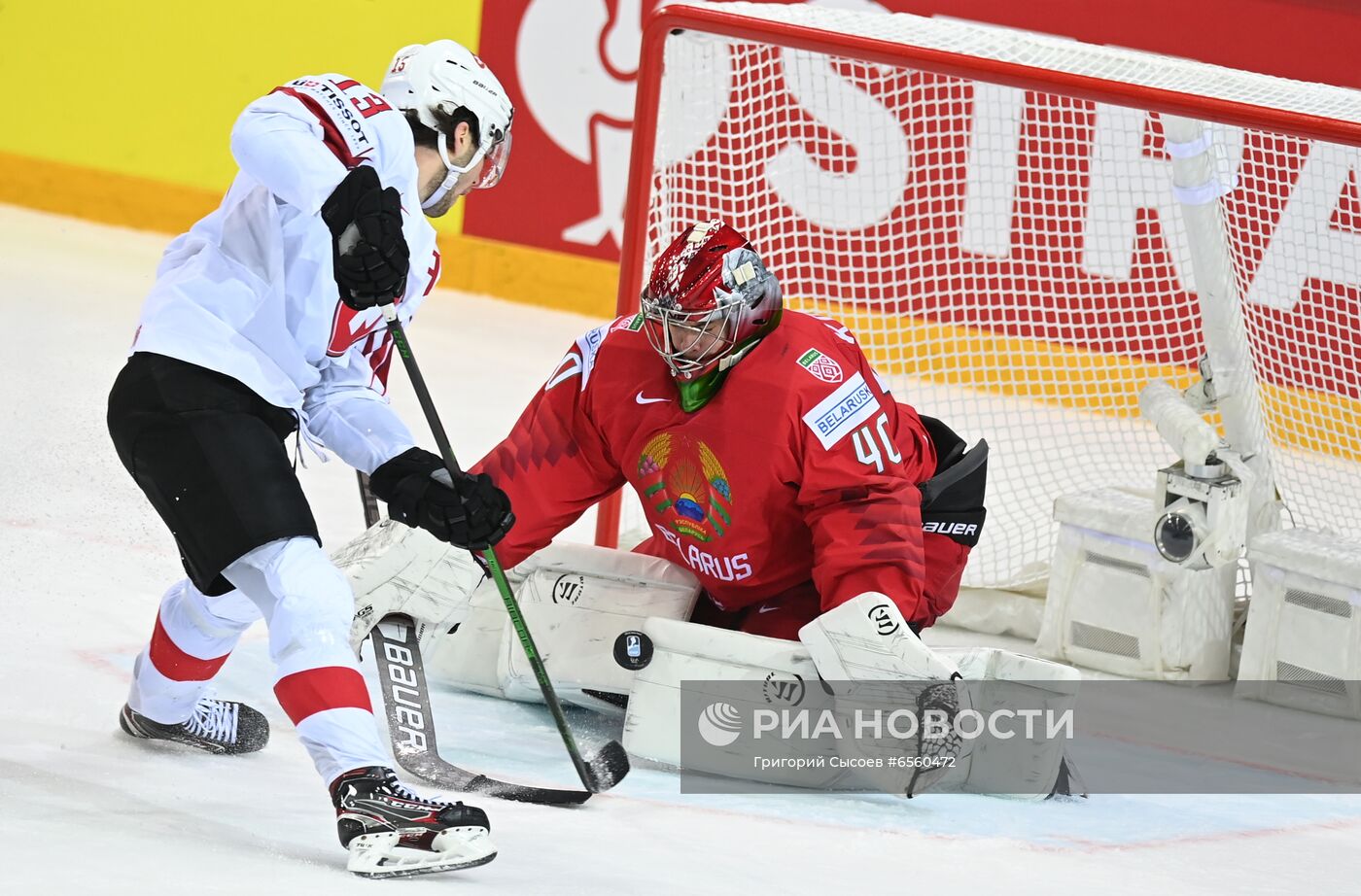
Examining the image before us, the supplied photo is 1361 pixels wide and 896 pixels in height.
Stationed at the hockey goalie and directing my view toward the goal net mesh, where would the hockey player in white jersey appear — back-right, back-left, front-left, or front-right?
back-left

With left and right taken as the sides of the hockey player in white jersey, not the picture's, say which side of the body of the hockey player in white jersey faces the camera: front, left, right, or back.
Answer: right

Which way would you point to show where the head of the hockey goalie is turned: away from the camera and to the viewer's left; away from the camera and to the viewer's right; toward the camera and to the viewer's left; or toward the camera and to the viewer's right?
toward the camera and to the viewer's left

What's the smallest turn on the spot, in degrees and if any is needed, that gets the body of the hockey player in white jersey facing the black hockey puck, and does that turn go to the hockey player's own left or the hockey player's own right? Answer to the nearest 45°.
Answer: approximately 45° to the hockey player's own left

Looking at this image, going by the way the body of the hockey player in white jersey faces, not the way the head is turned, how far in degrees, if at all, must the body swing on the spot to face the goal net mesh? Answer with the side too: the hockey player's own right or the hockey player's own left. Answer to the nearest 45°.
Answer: approximately 45° to the hockey player's own left

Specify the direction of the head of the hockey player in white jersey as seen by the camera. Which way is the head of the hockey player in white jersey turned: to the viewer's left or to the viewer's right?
to the viewer's right

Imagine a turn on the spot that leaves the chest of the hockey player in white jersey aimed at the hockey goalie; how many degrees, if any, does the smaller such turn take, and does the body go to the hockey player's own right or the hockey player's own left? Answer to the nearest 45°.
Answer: approximately 45° to the hockey player's own left
